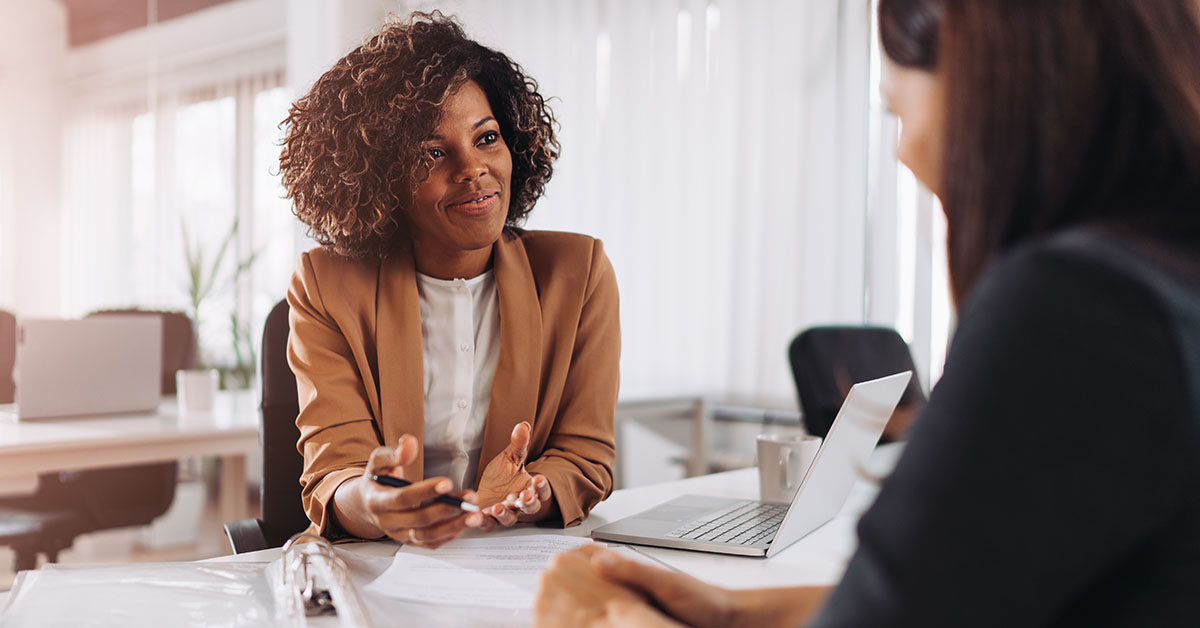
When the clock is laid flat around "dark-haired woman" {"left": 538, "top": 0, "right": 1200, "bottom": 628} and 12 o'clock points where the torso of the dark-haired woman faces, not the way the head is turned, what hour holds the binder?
The binder is roughly at 11 o'clock from the dark-haired woman.

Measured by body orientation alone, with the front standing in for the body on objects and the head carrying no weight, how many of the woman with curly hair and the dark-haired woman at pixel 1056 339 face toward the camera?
1

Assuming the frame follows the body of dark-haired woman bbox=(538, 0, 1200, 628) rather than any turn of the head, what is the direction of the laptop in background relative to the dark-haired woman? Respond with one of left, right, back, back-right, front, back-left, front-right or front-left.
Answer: front

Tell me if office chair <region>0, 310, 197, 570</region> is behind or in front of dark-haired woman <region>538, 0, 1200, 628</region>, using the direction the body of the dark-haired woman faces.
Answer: in front

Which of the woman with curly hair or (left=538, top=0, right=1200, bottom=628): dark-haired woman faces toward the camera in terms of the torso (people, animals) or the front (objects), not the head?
the woman with curly hair

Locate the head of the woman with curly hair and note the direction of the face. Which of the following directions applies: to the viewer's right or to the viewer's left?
to the viewer's right

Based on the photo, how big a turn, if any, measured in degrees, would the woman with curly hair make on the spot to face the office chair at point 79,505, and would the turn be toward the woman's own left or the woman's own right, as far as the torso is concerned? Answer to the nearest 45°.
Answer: approximately 135° to the woman's own right

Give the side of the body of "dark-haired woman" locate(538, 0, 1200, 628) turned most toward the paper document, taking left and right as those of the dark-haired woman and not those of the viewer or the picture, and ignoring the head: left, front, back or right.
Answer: front

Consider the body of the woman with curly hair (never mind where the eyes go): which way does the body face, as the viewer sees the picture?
toward the camera

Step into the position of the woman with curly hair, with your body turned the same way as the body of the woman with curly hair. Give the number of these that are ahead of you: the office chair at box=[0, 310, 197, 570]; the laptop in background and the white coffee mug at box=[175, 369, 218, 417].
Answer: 0

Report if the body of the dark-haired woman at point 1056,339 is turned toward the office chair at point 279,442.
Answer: yes

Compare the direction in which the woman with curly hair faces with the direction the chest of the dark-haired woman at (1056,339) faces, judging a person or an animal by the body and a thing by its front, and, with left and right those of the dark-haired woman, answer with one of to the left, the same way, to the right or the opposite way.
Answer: the opposite way

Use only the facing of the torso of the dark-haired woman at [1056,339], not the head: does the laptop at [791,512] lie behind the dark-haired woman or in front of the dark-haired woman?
in front

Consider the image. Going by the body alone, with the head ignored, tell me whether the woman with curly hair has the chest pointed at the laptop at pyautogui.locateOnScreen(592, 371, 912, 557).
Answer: no

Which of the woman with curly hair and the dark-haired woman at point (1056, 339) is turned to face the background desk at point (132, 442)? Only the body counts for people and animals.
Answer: the dark-haired woman

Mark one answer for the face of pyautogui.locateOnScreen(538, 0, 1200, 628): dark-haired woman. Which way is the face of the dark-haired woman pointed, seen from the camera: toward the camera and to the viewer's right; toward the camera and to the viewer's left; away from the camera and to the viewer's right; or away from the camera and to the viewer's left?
away from the camera and to the viewer's left

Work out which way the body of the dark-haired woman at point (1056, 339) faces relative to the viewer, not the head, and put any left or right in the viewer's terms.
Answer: facing away from the viewer and to the left of the viewer
